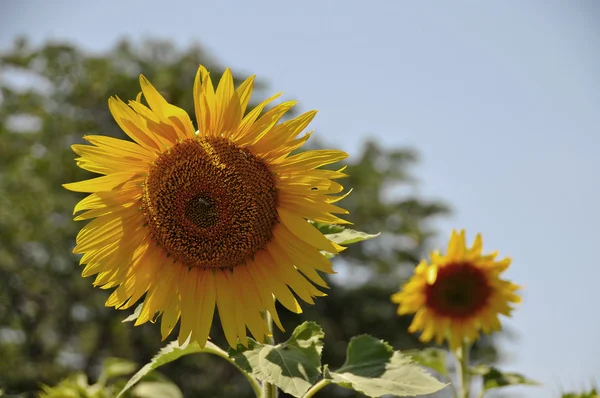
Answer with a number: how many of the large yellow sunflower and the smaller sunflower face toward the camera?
2

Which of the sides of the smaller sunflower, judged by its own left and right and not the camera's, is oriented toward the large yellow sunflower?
front

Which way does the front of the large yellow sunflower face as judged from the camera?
facing the viewer

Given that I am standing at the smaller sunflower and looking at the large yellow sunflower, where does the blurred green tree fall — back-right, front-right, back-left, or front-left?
back-right

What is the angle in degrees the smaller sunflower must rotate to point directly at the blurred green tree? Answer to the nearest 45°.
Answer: approximately 135° to its right

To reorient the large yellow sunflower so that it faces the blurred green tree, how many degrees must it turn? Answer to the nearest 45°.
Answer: approximately 180°

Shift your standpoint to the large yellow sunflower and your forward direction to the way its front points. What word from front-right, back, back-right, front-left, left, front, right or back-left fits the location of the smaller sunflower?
back-left

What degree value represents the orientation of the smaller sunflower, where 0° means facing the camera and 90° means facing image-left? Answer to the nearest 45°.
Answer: approximately 0°
